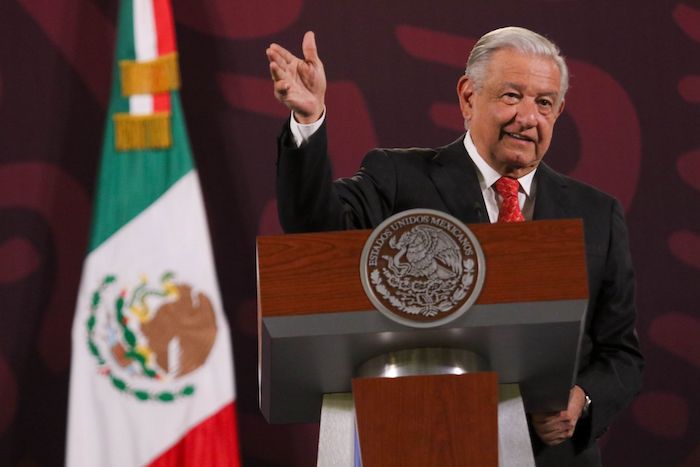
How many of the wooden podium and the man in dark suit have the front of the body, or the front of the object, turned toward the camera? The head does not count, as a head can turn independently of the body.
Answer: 2

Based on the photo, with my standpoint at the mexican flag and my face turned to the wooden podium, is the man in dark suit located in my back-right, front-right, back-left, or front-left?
front-left

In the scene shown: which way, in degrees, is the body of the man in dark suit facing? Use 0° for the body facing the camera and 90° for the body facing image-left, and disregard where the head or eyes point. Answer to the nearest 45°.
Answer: approximately 0°

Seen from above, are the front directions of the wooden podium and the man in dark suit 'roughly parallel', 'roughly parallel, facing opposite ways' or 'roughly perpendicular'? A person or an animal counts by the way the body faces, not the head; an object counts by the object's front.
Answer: roughly parallel

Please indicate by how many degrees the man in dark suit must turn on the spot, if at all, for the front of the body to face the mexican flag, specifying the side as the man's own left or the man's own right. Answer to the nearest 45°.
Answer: approximately 135° to the man's own right

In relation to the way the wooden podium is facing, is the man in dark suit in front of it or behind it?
behind

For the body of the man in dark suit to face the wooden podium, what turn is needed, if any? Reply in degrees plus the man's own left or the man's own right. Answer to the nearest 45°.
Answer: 0° — they already face it

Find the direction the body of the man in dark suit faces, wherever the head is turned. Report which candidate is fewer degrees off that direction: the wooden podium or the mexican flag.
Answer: the wooden podium

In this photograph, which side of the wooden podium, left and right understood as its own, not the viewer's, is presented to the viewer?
front
